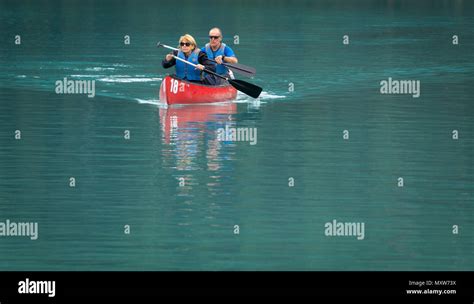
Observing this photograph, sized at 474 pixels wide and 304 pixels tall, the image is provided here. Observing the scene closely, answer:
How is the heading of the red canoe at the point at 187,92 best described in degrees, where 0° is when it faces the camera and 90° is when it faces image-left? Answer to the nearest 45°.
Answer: approximately 45°
